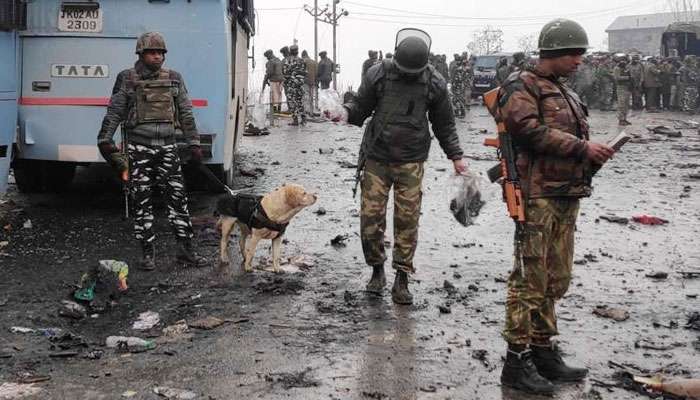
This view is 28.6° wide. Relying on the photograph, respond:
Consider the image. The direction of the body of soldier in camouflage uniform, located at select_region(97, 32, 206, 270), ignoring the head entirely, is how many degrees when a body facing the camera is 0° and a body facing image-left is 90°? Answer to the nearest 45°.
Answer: approximately 0°

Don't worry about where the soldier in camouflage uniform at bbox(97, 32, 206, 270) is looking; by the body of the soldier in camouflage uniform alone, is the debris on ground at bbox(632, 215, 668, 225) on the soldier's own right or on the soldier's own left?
on the soldier's own left

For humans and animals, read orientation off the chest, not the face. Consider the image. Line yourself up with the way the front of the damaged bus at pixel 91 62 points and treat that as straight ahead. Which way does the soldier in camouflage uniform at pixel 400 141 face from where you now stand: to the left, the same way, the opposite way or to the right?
the opposite way
